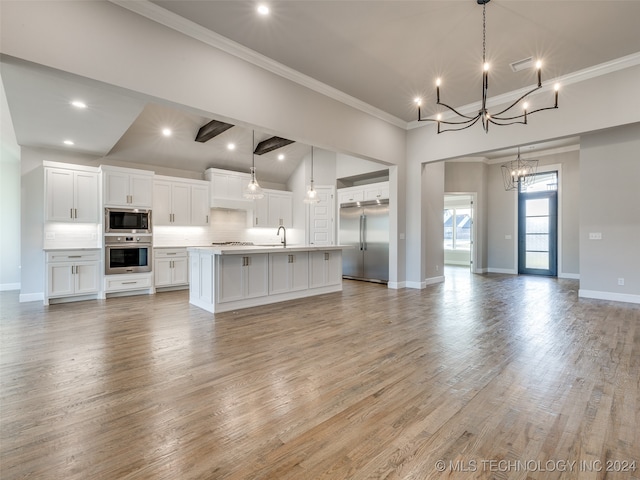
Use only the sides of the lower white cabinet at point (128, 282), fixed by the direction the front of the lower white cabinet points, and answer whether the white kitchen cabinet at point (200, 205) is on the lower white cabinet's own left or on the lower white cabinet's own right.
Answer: on the lower white cabinet's own left

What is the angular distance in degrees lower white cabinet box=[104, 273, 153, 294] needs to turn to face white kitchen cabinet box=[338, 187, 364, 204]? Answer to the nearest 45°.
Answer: approximately 90° to its left

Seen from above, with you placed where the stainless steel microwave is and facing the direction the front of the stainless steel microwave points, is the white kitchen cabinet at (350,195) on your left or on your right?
on your left

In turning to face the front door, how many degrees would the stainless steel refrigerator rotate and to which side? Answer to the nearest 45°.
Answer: approximately 135° to its left

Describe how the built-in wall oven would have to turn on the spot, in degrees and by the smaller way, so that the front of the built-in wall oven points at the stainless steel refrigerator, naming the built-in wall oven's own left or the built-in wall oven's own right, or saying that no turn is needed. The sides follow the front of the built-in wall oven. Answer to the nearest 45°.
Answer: approximately 90° to the built-in wall oven's own left

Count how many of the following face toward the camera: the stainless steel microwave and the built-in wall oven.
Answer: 2

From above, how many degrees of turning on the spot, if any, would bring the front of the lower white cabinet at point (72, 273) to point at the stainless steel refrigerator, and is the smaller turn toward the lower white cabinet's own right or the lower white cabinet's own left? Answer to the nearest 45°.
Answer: approximately 90° to the lower white cabinet's own left

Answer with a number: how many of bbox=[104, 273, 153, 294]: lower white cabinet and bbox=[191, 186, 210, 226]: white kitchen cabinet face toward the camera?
2

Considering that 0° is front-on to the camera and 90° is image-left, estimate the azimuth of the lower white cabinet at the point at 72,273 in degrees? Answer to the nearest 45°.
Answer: approximately 0°
